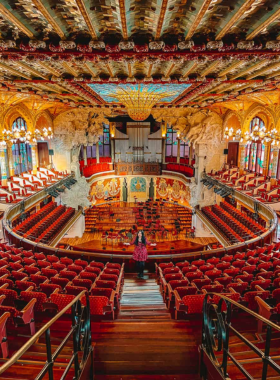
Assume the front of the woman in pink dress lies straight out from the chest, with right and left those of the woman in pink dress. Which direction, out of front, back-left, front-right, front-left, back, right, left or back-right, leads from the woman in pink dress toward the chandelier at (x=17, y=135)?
back-right

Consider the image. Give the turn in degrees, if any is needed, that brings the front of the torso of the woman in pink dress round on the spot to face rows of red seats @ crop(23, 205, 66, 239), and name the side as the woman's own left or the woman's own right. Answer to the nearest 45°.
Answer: approximately 135° to the woman's own right

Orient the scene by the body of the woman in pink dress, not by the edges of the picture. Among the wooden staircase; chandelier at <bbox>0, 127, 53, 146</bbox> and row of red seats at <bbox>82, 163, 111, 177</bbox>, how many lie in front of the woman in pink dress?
1

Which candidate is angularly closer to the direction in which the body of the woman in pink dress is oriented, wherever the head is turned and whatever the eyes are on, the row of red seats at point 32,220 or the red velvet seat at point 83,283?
the red velvet seat

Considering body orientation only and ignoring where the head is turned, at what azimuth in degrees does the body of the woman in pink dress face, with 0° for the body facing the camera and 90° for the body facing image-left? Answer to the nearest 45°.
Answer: approximately 0°

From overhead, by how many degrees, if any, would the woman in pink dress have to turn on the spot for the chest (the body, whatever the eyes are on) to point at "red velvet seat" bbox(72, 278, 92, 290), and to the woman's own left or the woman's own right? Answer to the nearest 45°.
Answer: approximately 45° to the woman's own right

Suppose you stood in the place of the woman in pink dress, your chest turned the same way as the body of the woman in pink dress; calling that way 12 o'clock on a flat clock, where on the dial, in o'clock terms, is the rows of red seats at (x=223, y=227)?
The rows of red seats is roughly at 7 o'clock from the woman in pink dress.

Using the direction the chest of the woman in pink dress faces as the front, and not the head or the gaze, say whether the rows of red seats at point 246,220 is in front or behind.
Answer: behind

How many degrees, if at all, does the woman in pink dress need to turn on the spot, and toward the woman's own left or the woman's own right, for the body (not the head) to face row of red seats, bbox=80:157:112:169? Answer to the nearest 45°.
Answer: approximately 180°

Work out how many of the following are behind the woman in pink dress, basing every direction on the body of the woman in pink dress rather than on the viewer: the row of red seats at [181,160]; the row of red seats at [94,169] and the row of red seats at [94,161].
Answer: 3

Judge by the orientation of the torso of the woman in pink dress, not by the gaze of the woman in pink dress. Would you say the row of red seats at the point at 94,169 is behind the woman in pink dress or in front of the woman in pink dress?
behind

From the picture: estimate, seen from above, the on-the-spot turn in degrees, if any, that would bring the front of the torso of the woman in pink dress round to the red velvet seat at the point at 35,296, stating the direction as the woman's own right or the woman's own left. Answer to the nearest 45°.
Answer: approximately 45° to the woman's own right

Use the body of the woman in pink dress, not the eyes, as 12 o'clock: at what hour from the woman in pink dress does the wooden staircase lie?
The wooden staircase is roughly at 12 o'clock from the woman in pink dress.
